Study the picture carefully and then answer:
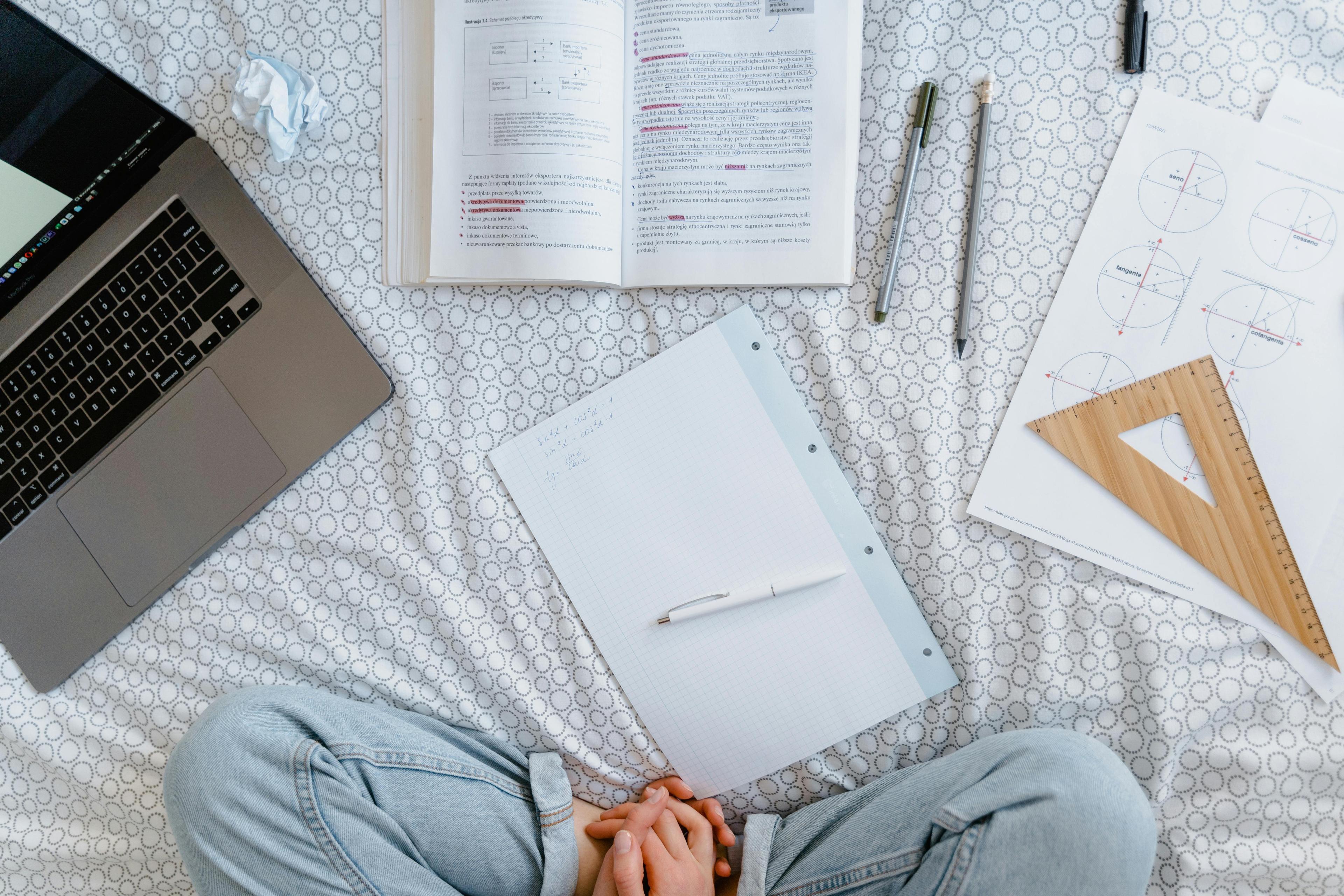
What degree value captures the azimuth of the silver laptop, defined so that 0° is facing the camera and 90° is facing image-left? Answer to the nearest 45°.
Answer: approximately 315°

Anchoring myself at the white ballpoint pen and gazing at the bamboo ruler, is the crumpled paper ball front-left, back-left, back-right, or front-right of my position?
back-left
